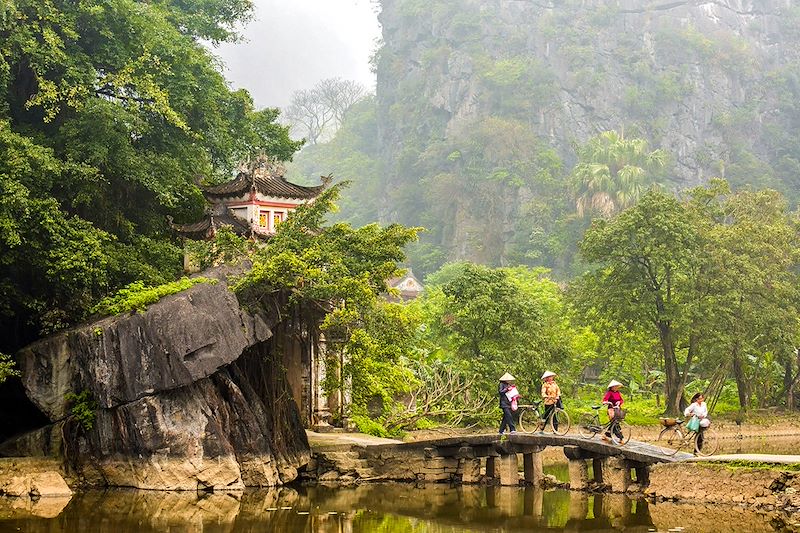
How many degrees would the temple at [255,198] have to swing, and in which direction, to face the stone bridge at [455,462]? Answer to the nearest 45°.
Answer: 0° — it already faces it

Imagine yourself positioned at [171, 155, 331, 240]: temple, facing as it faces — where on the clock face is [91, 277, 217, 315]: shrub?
The shrub is roughly at 2 o'clock from the temple.

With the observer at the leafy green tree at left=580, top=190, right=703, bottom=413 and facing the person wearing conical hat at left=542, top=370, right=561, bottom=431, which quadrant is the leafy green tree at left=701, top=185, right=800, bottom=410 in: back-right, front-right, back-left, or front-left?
back-left

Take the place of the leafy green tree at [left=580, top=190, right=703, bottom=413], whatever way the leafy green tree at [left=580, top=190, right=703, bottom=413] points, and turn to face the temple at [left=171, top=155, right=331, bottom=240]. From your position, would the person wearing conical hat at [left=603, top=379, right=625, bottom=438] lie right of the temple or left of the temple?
left

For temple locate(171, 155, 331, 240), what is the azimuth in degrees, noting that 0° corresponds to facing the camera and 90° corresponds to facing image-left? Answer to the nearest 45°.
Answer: approximately 315°

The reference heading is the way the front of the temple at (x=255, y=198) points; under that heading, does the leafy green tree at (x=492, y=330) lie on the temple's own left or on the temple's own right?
on the temple's own left

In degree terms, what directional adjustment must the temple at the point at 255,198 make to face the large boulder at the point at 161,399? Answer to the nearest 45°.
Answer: approximately 45° to its right

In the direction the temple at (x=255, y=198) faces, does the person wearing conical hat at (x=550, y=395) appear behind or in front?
in front

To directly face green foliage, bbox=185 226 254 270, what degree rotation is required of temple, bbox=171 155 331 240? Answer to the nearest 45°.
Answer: approximately 45° to its right

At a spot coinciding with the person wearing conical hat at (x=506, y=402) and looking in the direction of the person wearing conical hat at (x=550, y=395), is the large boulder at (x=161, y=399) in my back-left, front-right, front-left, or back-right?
back-right
